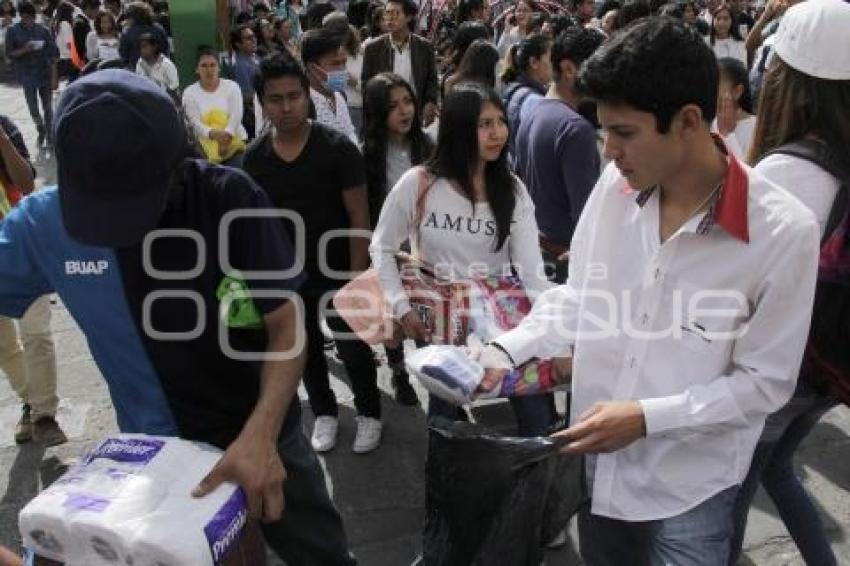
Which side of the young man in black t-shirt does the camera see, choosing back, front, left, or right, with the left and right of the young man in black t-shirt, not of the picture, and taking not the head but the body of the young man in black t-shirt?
front

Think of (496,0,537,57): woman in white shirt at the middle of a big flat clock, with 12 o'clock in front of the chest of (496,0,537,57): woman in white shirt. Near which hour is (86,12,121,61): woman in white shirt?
(86,12,121,61): woman in white shirt is roughly at 2 o'clock from (496,0,537,57): woman in white shirt.

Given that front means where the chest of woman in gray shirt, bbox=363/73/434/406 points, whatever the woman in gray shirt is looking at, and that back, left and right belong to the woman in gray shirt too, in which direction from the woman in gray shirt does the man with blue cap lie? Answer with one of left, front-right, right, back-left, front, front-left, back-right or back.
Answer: front-right

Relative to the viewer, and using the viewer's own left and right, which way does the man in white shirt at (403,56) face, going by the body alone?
facing the viewer

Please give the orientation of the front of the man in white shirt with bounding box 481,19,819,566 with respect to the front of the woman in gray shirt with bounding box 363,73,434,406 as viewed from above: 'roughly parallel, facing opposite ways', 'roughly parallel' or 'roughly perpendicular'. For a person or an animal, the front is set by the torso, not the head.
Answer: roughly perpendicular

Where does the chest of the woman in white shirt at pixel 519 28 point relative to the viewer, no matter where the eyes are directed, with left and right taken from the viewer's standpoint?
facing the viewer and to the left of the viewer

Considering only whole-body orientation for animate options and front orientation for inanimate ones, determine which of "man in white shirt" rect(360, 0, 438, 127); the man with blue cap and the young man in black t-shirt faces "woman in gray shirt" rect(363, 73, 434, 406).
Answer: the man in white shirt

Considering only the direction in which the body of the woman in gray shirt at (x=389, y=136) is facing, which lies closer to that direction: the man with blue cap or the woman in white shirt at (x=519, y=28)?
the man with blue cap

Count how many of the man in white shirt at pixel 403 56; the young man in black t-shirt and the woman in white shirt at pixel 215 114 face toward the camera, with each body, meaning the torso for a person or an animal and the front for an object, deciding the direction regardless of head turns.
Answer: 3

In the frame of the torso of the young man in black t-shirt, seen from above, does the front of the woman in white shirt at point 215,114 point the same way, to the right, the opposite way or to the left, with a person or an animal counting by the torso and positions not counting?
the same way

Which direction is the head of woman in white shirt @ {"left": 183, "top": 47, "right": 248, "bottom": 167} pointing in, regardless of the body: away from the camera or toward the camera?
toward the camera

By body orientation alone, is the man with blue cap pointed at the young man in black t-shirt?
no

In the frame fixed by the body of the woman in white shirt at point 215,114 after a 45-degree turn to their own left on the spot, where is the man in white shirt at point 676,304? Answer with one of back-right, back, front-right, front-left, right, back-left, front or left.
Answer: front-right

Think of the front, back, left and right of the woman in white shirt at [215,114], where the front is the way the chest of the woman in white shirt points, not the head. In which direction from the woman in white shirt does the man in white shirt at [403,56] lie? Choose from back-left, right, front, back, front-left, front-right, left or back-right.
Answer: left

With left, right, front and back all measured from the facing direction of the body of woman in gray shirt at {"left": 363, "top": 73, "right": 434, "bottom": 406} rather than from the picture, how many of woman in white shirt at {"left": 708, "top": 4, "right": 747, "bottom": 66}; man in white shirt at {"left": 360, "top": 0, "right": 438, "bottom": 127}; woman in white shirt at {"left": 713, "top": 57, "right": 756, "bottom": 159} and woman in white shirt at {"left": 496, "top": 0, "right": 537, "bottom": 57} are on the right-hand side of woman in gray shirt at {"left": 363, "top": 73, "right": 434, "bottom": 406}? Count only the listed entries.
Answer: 0

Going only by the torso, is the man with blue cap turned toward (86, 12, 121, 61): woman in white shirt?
no
